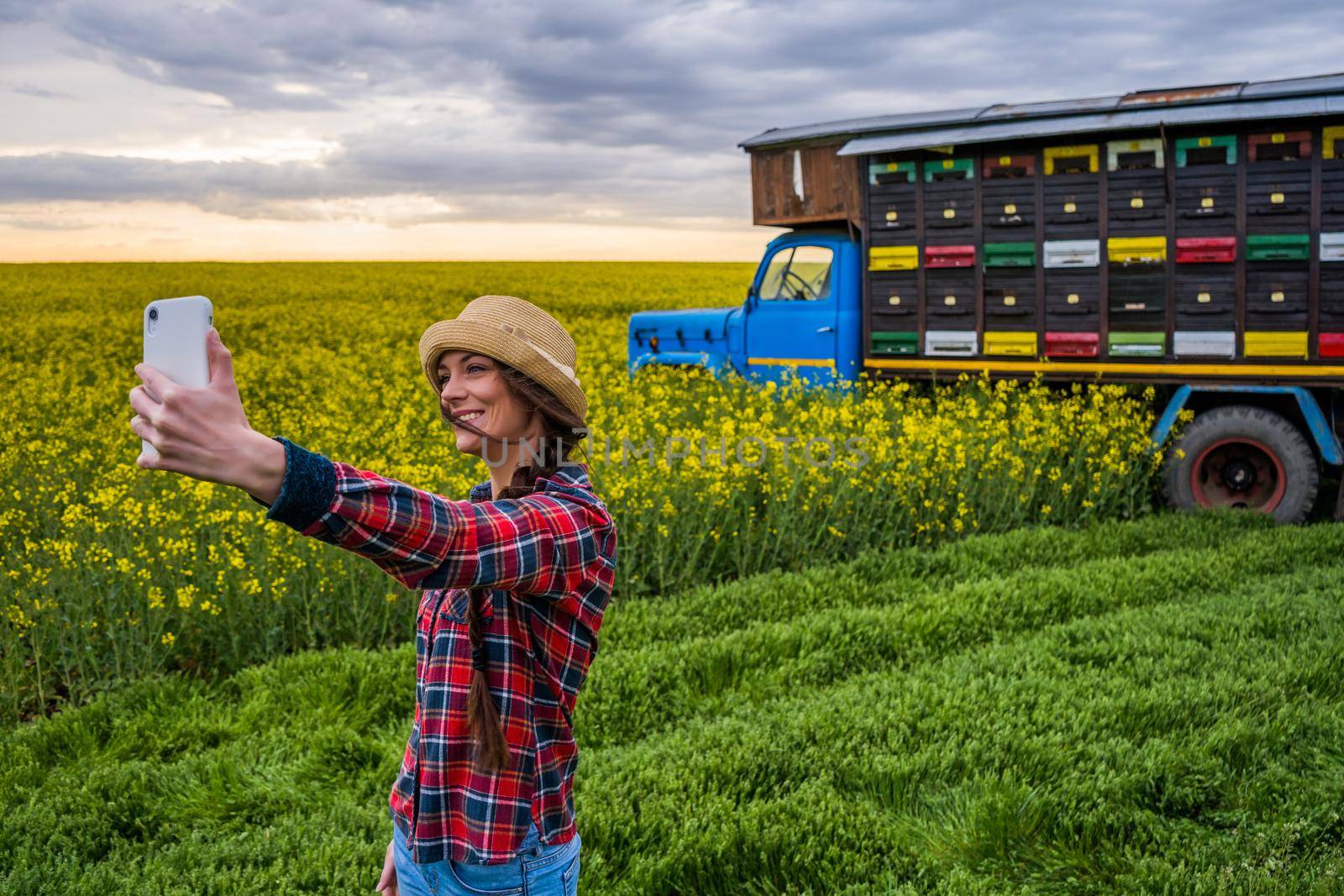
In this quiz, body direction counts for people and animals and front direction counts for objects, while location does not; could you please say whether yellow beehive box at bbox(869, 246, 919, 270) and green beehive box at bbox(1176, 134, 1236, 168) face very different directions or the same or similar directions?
same or similar directions

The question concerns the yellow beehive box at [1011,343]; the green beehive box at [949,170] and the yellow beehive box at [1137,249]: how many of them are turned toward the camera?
3

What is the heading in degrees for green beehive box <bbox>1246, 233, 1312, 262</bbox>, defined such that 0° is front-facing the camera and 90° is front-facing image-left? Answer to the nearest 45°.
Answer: approximately 0°

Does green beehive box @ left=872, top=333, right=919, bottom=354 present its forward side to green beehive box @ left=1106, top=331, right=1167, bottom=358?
no

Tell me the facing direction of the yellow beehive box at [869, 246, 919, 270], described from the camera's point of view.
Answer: facing the viewer

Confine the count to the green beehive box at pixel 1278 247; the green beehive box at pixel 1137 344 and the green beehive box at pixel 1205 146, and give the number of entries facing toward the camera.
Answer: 3

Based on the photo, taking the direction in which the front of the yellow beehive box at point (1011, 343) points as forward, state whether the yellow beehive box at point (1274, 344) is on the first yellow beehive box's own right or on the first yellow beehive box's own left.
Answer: on the first yellow beehive box's own left

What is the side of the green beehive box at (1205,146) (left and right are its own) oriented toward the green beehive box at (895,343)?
right

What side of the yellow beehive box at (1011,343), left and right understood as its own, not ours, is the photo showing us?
front

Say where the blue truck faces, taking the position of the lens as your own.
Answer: facing to the left of the viewer

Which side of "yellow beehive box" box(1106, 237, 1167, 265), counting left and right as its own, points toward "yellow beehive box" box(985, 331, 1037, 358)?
right

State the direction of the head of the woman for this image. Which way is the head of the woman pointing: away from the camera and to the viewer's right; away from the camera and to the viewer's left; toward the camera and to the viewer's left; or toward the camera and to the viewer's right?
toward the camera and to the viewer's left
